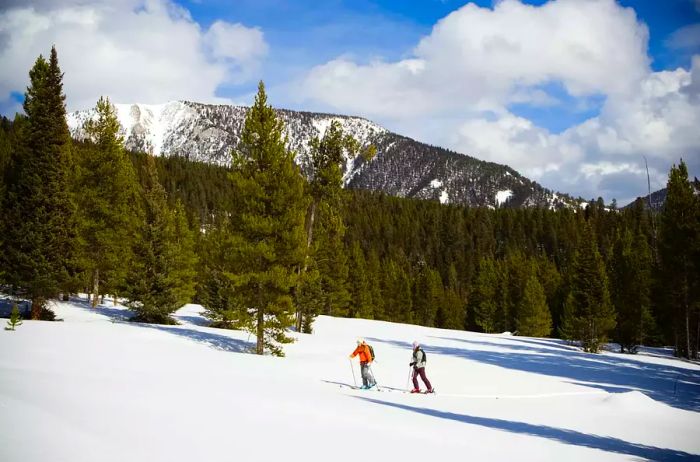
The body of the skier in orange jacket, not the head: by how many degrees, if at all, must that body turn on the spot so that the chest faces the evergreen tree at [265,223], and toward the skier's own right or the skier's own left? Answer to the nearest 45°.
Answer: approximately 45° to the skier's own right

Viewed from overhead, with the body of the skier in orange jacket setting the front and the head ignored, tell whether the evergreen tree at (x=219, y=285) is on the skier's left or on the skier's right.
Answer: on the skier's right

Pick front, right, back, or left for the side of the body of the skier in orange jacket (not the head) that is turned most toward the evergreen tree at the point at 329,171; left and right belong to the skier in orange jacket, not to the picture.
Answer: right

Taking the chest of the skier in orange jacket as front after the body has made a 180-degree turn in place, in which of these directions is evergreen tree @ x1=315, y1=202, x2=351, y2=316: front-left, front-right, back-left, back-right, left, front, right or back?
left

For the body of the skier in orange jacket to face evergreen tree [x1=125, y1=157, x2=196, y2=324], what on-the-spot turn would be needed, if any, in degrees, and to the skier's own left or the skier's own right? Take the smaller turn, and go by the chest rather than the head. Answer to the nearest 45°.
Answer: approximately 45° to the skier's own right

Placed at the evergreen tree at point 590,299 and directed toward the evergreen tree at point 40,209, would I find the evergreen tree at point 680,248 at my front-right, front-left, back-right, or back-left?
back-left

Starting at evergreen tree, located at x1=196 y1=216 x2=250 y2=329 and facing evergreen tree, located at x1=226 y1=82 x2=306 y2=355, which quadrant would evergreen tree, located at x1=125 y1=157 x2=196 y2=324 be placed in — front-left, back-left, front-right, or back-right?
back-right

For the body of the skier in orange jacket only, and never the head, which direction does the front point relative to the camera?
to the viewer's left

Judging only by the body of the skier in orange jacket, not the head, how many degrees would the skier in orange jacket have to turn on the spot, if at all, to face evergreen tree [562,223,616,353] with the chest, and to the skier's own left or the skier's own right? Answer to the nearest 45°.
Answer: approximately 135° to the skier's own right

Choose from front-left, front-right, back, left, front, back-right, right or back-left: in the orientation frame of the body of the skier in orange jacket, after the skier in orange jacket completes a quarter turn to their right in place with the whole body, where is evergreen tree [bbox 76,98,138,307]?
front-left

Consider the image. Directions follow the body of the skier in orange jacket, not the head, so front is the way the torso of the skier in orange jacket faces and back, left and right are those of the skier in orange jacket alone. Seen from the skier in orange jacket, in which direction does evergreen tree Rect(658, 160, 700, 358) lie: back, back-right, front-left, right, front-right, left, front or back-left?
back-right

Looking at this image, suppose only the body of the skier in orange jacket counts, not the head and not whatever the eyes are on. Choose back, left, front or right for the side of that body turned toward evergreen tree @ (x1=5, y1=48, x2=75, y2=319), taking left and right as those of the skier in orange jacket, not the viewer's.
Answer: front
